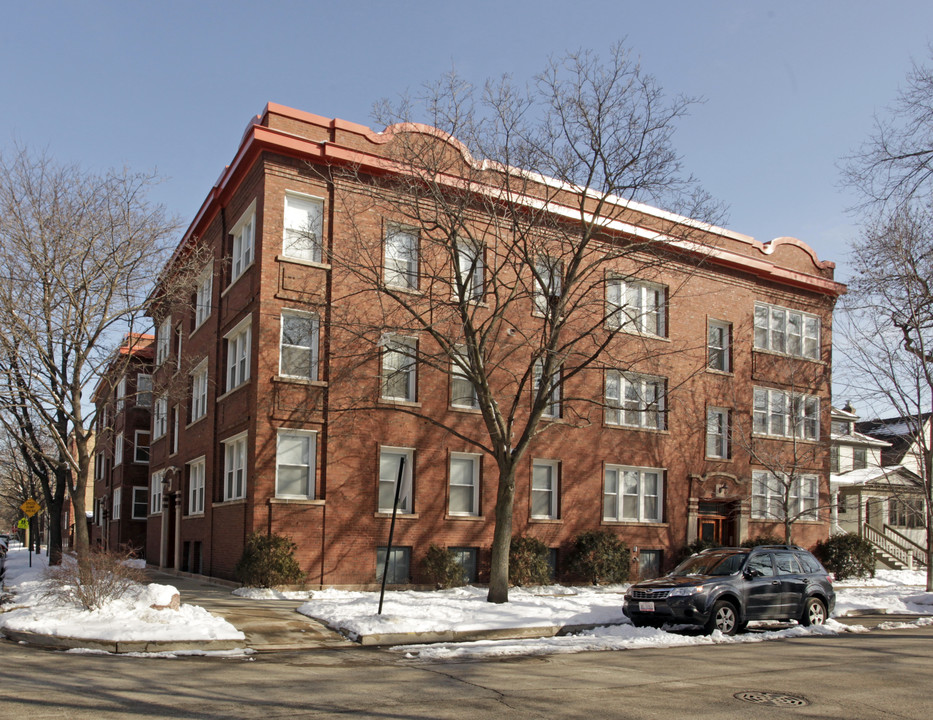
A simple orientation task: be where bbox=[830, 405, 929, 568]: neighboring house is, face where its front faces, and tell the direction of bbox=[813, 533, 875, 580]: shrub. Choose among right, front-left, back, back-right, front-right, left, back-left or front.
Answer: front-right

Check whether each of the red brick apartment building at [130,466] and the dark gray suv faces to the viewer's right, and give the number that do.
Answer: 0

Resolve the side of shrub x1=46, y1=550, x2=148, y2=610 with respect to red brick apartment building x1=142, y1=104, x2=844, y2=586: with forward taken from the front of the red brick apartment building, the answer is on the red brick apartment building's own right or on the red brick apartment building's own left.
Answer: on the red brick apartment building's own right

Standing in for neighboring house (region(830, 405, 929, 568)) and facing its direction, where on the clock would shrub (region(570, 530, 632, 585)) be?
The shrub is roughly at 2 o'clock from the neighboring house.

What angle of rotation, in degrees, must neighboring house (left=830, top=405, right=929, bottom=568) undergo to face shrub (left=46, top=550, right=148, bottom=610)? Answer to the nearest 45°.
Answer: approximately 45° to its right

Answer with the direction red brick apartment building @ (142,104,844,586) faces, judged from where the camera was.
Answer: facing the viewer and to the right of the viewer

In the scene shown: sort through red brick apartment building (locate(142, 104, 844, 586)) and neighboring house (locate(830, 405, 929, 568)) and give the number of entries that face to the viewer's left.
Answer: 0

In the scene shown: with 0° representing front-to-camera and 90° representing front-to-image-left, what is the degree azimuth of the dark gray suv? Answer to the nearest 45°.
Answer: approximately 45°

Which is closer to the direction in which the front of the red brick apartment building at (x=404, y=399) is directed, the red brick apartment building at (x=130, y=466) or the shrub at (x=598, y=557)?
the shrub

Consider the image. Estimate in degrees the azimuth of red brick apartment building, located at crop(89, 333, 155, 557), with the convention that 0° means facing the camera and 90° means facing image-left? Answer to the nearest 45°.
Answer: approximately 45°

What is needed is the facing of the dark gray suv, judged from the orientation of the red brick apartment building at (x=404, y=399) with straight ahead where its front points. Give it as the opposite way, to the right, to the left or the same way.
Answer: to the right
